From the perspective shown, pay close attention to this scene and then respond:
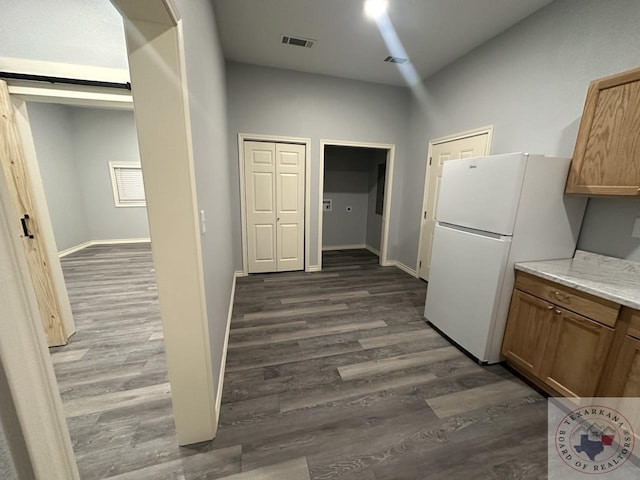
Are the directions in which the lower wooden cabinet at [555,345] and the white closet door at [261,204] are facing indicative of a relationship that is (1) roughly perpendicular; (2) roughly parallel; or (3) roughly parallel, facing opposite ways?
roughly perpendicular

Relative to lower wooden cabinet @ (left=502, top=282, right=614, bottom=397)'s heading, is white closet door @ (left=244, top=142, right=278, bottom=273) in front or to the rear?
in front

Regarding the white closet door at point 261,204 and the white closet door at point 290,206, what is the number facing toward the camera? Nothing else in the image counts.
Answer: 2

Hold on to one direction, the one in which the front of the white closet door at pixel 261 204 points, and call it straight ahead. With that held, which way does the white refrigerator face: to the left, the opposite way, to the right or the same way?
to the right

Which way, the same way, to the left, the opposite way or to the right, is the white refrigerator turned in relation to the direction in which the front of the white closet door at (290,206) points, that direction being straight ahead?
to the right

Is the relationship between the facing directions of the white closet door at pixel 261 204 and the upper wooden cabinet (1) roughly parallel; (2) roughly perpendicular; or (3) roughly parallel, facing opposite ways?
roughly perpendicular

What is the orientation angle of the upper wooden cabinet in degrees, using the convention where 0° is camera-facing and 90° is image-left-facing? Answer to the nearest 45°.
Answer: approximately 45°

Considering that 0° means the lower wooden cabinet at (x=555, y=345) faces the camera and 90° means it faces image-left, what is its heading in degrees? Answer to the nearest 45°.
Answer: approximately 45°

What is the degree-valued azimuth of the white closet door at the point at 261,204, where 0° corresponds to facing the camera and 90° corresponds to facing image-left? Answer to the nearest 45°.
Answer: approximately 0°
